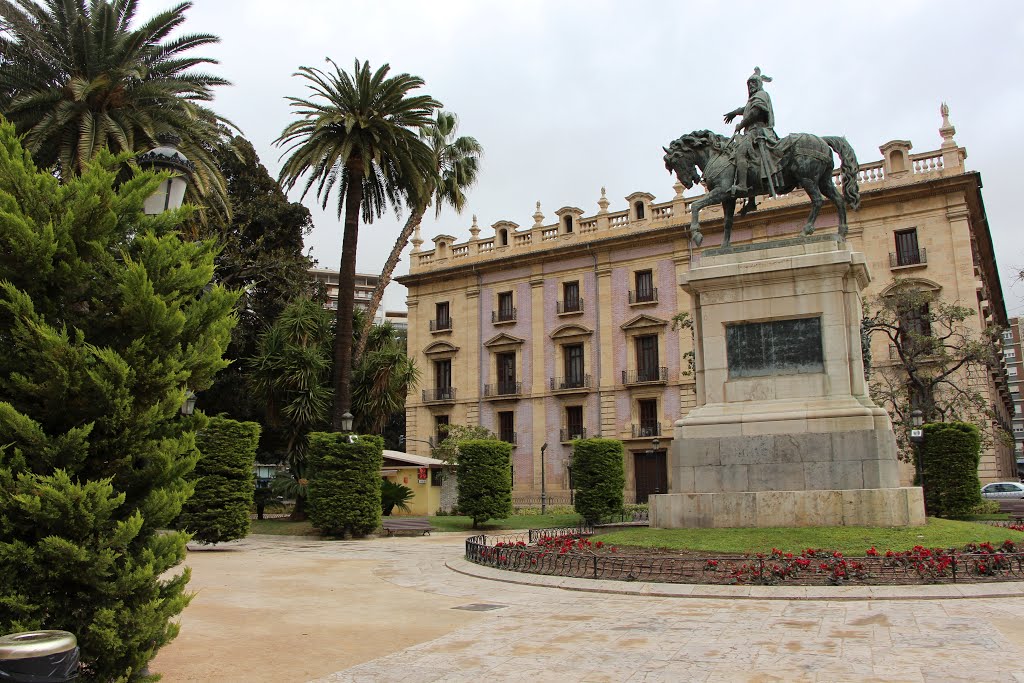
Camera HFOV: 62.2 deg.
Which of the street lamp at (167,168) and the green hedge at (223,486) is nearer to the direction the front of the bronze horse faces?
the green hedge

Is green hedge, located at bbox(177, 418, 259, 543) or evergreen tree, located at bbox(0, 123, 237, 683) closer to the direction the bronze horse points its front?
the green hedge

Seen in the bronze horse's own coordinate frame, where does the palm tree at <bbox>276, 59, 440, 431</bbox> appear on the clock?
The palm tree is roughly at 1 o'clock from the bronze horse.

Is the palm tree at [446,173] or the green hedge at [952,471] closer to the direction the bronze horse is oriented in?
the palm tree

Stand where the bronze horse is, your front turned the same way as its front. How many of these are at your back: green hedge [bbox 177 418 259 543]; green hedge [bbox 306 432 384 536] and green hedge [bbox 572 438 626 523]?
0

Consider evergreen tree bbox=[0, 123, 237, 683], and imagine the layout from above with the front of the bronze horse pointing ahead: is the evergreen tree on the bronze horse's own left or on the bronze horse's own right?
on the bronze horse's own left

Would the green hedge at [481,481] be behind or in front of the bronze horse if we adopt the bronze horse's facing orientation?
in front

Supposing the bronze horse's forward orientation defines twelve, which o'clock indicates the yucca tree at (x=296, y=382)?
The yucca tree is roughly at 1 o'clock from the bronze horse.

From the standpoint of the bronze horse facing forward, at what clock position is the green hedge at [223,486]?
The green hedge is roughly at 12 o'clock from the bronze horse.

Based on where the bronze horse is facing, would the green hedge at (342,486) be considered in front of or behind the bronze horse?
in front

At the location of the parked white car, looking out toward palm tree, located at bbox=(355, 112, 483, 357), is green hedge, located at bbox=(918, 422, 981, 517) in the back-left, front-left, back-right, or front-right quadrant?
front-left

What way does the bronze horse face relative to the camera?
to the viewer's left

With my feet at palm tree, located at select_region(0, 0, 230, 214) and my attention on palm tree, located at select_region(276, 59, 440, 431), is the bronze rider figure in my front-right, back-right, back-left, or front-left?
front-right
